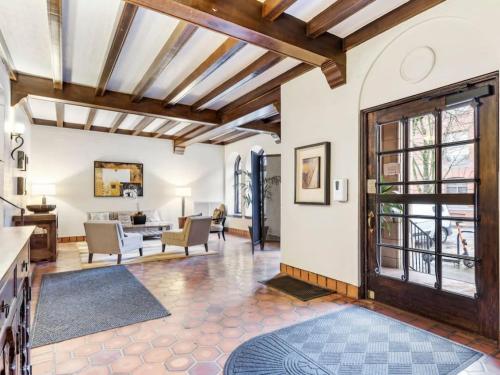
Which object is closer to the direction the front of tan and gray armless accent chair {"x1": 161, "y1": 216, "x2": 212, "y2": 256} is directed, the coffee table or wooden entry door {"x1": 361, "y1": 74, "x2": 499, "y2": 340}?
the coffee table

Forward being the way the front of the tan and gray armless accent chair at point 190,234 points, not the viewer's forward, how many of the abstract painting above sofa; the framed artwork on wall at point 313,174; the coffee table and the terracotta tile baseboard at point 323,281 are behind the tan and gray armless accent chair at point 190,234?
2

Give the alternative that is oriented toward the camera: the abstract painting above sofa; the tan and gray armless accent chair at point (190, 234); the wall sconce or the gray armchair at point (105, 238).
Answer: the abstract painting above sofa

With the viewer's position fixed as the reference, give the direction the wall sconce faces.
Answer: facing to the right of the viewer

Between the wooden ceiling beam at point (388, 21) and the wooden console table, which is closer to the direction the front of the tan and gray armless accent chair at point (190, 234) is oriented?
the wooden console table

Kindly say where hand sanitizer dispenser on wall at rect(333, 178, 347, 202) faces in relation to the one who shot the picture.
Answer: facing the viewer and to the left of the viewer

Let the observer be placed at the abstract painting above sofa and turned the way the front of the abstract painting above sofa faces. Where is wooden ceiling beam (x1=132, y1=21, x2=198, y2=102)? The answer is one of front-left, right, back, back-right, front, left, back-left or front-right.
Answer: front

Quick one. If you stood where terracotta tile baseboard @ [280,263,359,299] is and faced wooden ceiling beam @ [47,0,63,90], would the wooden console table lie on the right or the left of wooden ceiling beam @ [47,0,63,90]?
right

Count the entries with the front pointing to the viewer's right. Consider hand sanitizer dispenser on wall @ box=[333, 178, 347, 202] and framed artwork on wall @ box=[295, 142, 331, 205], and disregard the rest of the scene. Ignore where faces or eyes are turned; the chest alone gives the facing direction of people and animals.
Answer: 0

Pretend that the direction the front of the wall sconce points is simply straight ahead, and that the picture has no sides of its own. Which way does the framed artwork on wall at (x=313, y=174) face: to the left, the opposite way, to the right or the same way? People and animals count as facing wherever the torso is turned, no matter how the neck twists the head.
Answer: the opposite way

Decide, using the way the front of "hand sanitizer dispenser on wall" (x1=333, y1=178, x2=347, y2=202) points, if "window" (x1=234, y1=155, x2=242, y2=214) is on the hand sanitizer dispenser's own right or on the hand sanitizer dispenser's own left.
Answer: on the hand sanitizer dispenser's own right

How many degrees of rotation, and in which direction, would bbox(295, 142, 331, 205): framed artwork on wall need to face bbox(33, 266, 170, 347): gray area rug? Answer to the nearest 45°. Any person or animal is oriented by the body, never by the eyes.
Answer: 0° — it already faces it

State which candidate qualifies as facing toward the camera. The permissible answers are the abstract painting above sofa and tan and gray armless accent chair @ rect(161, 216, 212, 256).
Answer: the abstract painting above sofa
